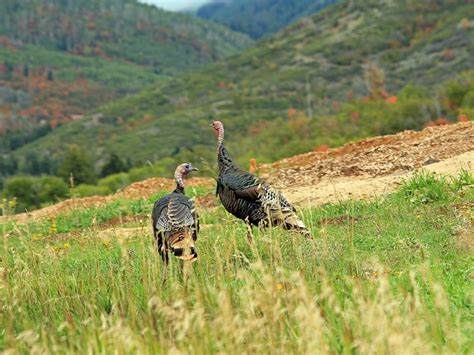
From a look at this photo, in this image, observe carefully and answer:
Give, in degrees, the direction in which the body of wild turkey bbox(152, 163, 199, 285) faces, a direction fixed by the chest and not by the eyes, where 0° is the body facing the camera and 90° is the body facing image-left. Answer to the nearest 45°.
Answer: approximately 180°

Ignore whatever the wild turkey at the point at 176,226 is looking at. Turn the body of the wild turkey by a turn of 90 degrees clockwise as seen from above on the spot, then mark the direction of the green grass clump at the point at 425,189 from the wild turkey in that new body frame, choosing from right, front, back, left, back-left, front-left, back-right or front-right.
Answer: front-left

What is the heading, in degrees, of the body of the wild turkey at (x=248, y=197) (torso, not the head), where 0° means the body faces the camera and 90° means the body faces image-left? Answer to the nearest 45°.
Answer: approximately 90°

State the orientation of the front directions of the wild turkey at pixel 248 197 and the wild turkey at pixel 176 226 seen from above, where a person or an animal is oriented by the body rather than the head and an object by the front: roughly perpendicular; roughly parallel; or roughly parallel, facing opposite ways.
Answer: roughly perpendicular

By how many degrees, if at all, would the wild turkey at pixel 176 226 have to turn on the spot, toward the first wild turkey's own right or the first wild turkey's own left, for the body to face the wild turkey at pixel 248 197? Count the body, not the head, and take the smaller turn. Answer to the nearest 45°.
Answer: approximately 45° to the first wild turkey's own right

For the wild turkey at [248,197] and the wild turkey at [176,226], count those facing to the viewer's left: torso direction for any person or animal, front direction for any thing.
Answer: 1

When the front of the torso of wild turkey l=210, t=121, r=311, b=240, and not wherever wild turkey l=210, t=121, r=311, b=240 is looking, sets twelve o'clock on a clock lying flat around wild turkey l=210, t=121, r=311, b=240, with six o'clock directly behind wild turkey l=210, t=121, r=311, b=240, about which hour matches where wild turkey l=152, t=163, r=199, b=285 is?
wild turkey l=152, t=163, r=199, b=285 is roughly at 10 o'clock from wild turkey l=210, t=121, r=311, b=240.

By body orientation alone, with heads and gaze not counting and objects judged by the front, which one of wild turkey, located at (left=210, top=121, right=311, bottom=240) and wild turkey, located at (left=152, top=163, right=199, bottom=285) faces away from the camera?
wild turkey, located at (left=152, top=163, right=199, bottom=285)

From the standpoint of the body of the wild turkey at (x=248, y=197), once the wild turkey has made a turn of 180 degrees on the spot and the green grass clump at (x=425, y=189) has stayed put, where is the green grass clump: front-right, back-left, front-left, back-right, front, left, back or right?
front-left
